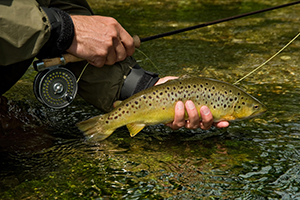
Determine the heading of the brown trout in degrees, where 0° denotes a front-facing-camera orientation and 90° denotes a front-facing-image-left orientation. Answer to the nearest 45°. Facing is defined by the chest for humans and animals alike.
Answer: approximately 270°
